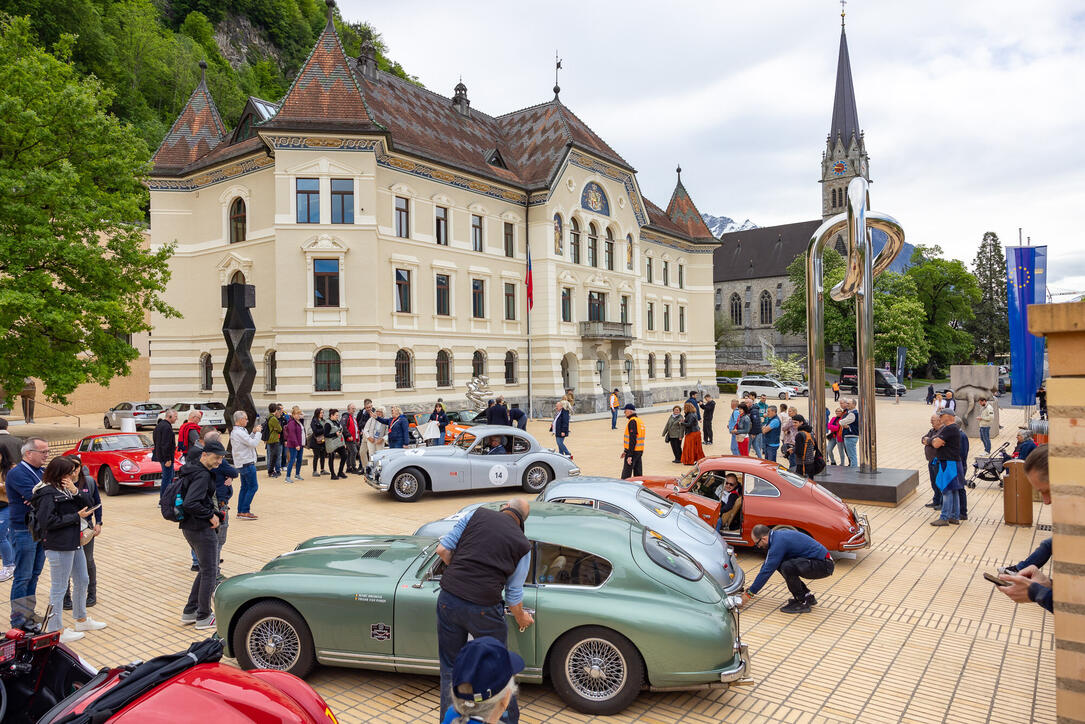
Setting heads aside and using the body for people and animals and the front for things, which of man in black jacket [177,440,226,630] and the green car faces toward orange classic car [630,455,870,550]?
the man in black jacket

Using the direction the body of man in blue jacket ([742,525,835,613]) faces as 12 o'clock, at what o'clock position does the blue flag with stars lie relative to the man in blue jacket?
The blue flag with stars is roughly at 4 o'clock from the man in blue jacket.

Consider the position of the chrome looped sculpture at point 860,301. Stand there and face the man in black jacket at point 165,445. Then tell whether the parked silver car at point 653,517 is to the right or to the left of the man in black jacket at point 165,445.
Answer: left

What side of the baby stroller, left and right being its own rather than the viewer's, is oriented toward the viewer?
left

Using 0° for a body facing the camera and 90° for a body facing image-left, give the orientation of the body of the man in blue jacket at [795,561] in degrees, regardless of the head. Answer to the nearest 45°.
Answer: approximately 90°
